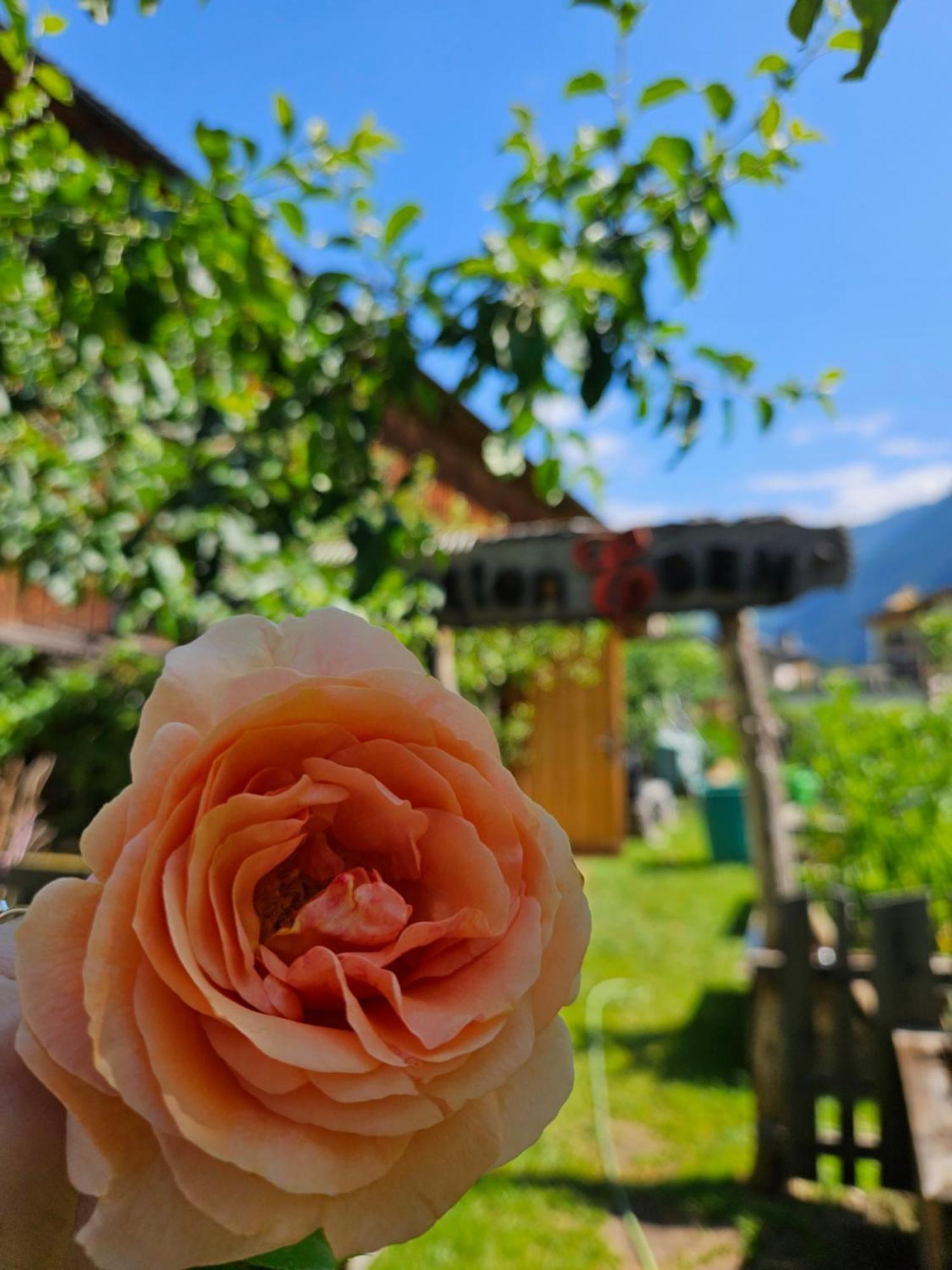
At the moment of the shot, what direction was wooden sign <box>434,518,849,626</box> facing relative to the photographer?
facing the viewer

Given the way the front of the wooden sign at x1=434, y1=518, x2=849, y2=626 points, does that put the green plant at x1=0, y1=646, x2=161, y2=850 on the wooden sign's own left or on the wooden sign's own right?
on the wooden sign's own right

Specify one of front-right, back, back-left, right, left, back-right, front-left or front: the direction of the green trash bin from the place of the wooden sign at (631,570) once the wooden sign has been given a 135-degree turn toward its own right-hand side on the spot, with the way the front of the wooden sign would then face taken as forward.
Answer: front-right

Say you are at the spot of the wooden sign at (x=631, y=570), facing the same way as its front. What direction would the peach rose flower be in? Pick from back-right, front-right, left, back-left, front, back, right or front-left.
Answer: front

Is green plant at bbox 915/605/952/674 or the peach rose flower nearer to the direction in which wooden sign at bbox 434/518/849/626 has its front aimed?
the peach rose flower

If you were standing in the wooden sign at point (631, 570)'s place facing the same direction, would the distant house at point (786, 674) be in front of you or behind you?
behind

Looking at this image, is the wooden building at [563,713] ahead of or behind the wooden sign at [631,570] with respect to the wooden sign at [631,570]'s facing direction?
behind
